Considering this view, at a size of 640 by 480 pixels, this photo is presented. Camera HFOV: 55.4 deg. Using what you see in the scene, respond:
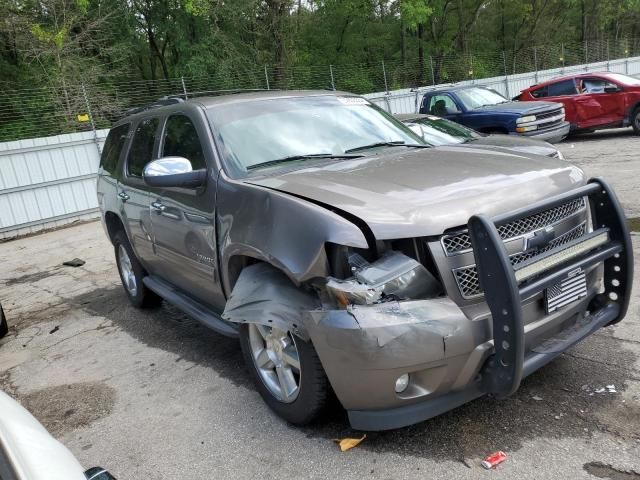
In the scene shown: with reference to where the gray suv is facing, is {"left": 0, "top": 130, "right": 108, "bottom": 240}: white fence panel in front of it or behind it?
behind

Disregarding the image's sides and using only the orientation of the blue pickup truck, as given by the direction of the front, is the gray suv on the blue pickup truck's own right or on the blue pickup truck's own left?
on the blue pickup truck's own right

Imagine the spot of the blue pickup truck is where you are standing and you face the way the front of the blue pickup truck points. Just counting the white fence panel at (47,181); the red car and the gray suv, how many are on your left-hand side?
1

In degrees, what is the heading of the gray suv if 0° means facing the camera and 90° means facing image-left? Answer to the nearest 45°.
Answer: approximately 315°

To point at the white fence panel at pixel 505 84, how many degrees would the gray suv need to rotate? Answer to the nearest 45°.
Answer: approximately 135° to its left

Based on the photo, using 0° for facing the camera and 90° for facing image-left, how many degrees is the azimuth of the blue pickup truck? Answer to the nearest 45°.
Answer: approximately 315°

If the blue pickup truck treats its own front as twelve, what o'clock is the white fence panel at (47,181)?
The white fence panel is roughly at 4 o'clock from the blue pickup truck.

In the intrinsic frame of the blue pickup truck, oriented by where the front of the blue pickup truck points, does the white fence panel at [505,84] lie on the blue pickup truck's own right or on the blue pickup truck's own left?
on the blue pickup truck's own left
